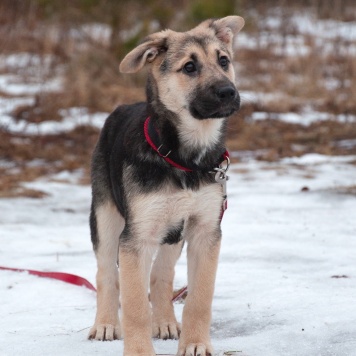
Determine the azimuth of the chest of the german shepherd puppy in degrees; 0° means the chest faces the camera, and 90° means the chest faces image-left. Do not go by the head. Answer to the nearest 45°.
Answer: approximately 315°
